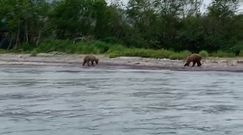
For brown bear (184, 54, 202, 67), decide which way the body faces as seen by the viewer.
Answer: to the viewer's left

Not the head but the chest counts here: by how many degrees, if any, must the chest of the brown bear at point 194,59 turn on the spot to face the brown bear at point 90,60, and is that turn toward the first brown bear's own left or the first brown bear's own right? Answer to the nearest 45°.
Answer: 0° — it already faces it
